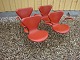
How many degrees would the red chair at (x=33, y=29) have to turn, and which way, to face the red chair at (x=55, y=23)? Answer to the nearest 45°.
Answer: approximately 90° to its left

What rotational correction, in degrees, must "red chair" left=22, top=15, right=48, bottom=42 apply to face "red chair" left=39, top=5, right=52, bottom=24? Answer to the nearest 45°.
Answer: approximately 90° to its left

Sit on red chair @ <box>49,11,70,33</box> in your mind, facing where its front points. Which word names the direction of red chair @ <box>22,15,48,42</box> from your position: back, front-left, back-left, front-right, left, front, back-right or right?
right

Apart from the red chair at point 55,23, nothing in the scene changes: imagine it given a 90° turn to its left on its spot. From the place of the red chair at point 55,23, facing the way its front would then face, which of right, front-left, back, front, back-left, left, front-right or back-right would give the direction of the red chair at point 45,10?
left

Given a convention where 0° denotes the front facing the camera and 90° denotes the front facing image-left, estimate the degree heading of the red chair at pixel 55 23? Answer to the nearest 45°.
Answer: approximately 315°
